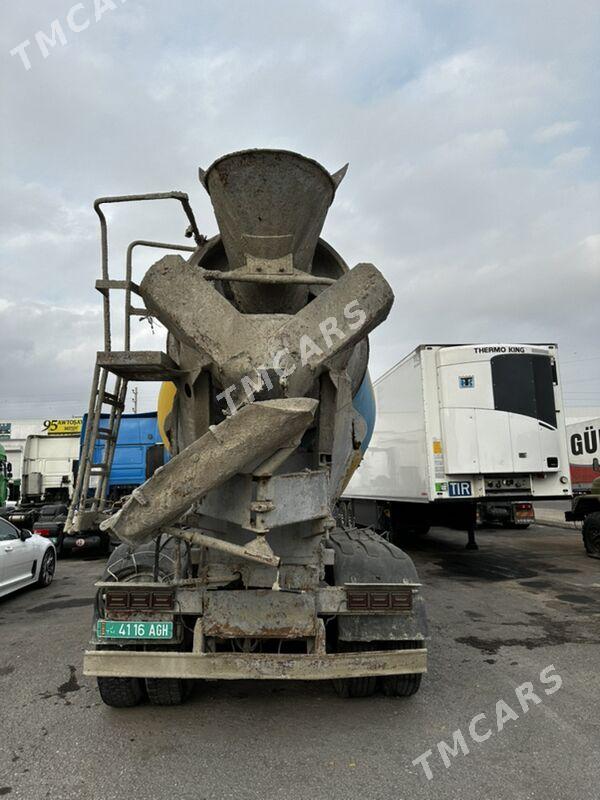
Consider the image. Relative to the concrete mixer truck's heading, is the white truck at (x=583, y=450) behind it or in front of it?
in front

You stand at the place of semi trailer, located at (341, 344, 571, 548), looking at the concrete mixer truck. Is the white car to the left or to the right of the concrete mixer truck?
right

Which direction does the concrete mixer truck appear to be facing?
away from the camera

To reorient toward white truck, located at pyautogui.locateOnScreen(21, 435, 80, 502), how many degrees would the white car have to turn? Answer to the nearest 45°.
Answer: approximately 45° to its left

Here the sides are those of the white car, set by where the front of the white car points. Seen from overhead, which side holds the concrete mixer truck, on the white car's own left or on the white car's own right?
on the white car's own right

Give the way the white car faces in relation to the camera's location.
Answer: facing away from the viewer and to the right of the viewer

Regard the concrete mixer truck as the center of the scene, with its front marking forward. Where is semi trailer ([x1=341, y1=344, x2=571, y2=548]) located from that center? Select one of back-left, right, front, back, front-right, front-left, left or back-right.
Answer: front-right
